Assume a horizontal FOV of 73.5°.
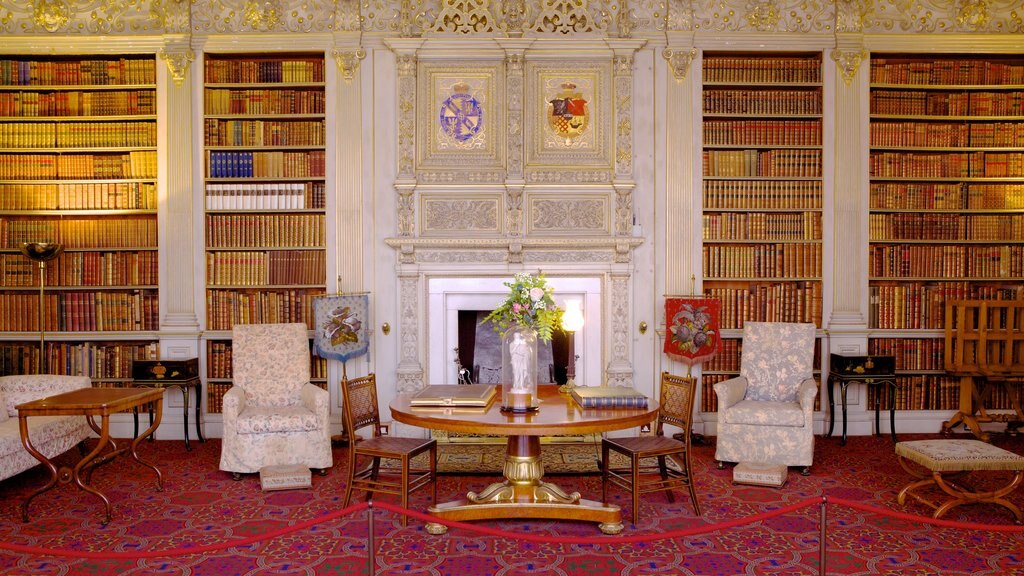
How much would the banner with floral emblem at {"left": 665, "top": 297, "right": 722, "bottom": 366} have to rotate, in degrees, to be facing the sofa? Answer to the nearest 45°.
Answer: approximately 45° to its right

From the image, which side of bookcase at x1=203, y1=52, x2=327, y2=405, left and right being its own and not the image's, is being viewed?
front

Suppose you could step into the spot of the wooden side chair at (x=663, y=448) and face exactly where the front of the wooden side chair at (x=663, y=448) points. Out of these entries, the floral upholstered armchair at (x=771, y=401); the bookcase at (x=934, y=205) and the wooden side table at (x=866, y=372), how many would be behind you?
3

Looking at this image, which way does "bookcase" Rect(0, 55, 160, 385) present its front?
toward the camera

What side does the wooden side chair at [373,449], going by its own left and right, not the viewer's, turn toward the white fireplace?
left

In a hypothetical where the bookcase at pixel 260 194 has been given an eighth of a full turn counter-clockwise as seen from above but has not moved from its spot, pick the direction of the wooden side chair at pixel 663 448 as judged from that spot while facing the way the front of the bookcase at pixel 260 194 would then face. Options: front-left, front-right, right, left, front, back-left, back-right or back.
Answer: front

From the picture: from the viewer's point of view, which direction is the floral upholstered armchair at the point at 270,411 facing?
toward the camera

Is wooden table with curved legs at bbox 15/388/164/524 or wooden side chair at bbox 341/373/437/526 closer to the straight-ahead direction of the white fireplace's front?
the wooden side chair

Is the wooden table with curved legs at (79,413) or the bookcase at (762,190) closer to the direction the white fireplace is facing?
the wooden table with curved legs

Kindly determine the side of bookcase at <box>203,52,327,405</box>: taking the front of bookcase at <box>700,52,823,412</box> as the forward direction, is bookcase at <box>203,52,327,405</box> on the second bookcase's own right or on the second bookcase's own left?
on the second bookcase's own right

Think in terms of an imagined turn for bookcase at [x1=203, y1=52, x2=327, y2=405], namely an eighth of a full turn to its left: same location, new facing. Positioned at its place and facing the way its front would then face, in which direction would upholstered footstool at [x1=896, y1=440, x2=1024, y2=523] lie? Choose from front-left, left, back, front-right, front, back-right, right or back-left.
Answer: front

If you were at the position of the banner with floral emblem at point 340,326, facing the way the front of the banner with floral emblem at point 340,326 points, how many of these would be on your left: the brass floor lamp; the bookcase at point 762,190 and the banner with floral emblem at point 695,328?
2

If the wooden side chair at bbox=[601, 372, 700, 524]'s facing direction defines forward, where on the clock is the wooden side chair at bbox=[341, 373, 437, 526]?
the wooden side chair at bbox=[341, 373, 437, 526] is roughly at 1 o'clock from the wooden side chair at bbox=[601, 372, 700, 524].

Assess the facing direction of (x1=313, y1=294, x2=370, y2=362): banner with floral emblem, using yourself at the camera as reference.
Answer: facing the viewer

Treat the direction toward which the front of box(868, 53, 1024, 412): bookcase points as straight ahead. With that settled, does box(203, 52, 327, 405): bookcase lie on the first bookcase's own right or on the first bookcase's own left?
on the first bookcase's own right

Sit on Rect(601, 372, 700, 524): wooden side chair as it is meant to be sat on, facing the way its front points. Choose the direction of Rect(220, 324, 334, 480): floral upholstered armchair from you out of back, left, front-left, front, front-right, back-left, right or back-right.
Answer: front-right
